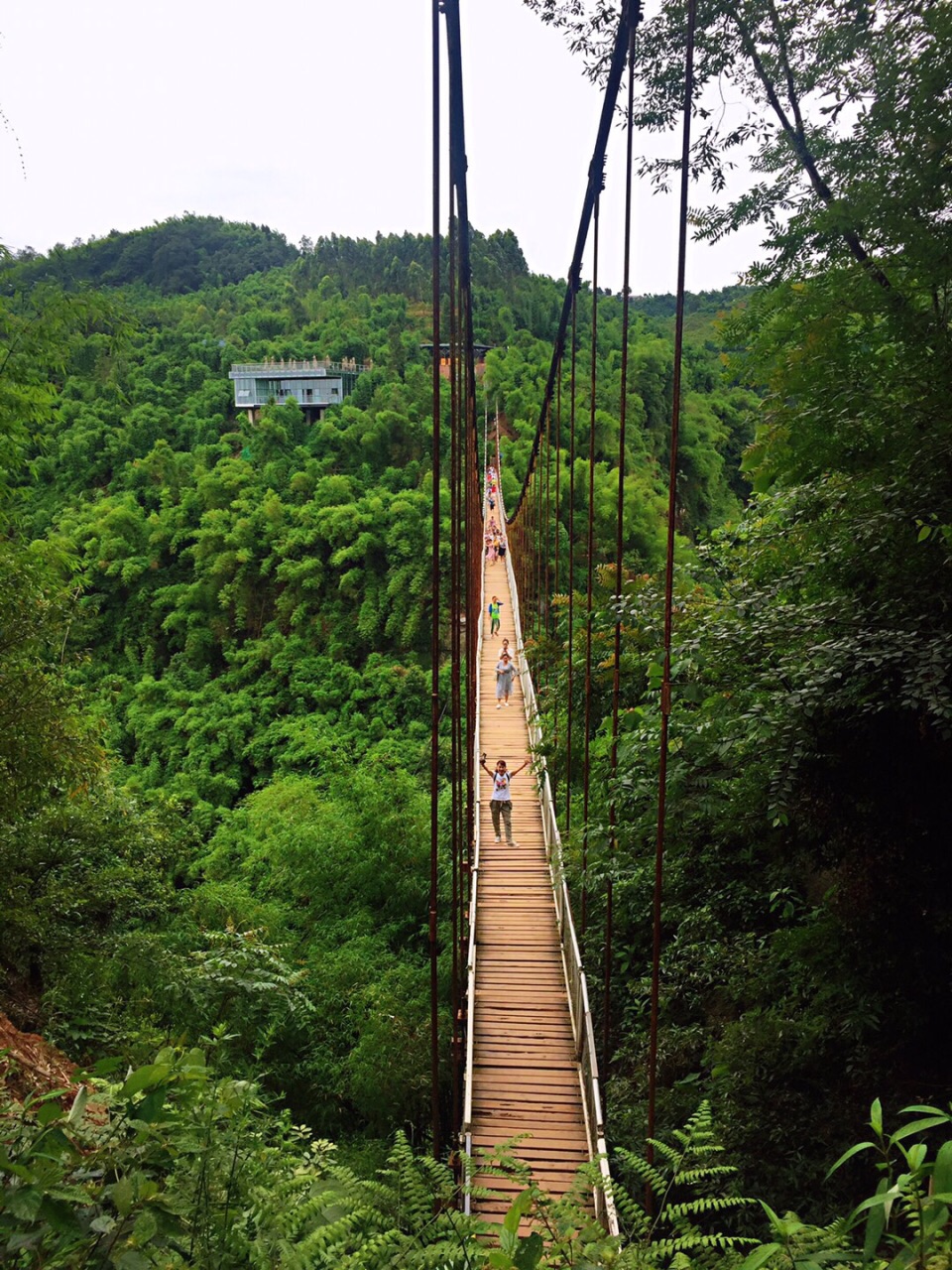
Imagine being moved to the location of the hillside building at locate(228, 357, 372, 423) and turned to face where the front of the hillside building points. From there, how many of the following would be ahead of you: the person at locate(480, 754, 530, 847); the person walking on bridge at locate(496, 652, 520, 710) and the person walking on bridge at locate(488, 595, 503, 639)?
3

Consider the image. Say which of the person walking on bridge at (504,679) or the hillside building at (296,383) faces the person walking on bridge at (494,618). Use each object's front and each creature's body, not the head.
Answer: the hillside building

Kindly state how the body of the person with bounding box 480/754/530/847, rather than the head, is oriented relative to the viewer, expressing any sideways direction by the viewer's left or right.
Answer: facing the viewer

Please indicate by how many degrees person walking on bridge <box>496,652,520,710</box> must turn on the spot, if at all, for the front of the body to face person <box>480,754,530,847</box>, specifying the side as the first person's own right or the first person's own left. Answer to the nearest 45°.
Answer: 0° — they already face them

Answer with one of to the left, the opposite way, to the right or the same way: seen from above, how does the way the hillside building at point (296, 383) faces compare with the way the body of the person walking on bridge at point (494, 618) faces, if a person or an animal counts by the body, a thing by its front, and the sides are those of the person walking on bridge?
the same way

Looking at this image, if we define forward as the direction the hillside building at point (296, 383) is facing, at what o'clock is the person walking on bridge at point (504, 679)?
The person walking on bridge is roughly at 12 o'clock from the hillside building.

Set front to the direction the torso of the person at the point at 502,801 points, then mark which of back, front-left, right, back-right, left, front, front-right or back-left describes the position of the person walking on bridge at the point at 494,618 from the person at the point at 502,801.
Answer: back

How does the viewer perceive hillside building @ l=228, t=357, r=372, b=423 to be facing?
facing the viewer

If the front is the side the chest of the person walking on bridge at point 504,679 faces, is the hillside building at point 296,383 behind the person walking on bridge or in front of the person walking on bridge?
behind

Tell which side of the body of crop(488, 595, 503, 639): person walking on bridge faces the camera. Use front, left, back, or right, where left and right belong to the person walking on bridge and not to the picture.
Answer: front

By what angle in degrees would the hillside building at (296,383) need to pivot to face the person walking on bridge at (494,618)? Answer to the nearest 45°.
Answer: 0° — it already faces them

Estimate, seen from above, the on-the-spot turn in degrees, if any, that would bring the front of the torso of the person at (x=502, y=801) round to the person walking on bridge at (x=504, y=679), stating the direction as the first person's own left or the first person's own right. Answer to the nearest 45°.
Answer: approximately 180°

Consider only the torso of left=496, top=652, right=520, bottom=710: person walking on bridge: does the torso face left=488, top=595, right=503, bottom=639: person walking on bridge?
no
